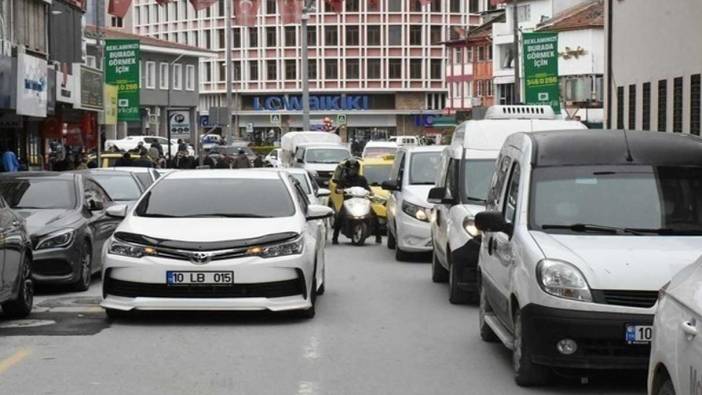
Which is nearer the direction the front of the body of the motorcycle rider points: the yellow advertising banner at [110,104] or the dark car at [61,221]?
the dark car

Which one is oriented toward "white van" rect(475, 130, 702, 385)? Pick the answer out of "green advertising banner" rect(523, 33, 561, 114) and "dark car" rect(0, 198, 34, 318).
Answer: the green advertising banner

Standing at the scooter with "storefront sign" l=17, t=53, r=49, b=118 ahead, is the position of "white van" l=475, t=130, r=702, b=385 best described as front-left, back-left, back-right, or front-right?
back-left

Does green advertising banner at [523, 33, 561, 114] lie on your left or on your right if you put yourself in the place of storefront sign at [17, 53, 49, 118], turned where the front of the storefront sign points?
on your left

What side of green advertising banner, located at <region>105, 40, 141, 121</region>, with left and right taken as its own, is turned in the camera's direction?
front

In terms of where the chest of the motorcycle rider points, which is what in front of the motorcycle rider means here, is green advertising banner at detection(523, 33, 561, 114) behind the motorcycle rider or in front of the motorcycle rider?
behind

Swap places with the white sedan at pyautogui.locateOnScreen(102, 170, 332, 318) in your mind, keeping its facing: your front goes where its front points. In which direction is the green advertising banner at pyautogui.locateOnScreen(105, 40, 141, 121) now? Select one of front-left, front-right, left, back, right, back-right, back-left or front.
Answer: back

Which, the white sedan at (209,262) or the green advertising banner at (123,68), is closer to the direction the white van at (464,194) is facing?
the white sedan

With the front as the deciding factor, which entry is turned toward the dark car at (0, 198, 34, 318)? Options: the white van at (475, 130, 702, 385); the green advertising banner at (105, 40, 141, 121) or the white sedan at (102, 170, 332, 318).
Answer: the green advertising banner

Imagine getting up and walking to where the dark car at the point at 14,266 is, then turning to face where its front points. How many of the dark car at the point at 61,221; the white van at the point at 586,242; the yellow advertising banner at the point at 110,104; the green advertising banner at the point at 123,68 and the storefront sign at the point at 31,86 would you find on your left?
1

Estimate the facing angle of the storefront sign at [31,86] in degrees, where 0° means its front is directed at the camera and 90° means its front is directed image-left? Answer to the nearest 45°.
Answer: approximately 315°

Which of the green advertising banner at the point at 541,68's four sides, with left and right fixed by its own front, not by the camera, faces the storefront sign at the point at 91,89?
right

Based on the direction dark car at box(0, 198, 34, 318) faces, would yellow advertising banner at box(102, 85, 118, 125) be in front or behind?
behind

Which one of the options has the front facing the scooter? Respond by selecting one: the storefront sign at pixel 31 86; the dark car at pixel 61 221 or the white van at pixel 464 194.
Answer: the storefront sign

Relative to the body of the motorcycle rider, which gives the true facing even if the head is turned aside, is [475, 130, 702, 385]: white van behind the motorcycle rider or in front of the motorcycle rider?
in front
